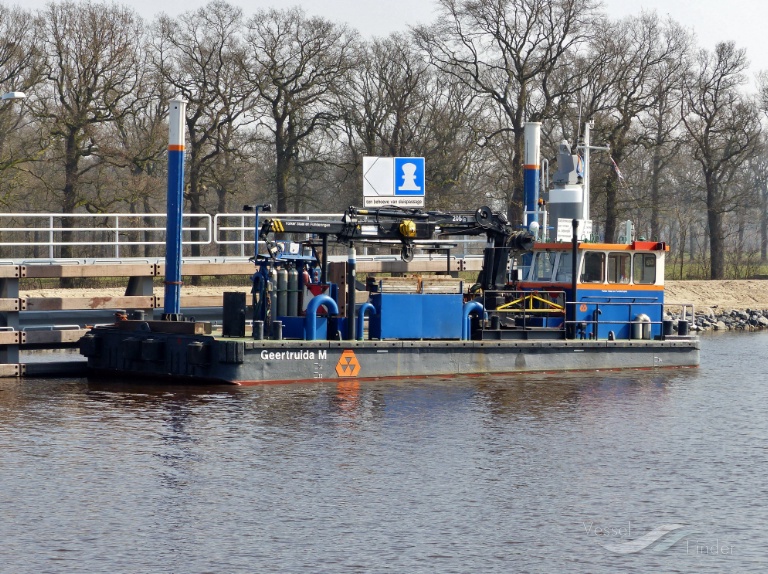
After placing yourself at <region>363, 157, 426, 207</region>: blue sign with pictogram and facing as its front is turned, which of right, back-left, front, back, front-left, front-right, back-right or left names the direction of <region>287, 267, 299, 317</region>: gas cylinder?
front-right

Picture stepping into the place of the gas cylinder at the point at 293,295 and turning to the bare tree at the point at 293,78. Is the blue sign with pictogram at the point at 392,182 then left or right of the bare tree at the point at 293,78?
right

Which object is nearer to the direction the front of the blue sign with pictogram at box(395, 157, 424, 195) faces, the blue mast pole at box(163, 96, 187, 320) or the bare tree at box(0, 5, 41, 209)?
the blue mast pole

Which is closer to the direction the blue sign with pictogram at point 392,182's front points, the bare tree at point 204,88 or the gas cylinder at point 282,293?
the gas cylinder

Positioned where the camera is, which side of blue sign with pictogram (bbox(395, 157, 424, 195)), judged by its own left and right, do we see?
front

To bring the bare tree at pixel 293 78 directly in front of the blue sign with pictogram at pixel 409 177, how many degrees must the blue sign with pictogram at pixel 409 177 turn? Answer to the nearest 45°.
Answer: approximately 180°

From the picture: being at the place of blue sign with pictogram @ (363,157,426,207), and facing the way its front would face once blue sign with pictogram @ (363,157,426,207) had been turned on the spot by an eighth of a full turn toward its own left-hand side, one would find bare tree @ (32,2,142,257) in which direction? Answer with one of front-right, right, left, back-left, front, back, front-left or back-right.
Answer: back

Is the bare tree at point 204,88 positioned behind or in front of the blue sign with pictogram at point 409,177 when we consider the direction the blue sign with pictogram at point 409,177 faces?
behind

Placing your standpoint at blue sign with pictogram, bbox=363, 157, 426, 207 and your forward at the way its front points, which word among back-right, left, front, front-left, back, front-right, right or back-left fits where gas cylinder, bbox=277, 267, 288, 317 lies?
front-right

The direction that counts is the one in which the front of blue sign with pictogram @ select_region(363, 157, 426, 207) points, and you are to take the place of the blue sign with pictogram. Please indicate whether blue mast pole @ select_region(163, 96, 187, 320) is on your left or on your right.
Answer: on your right
